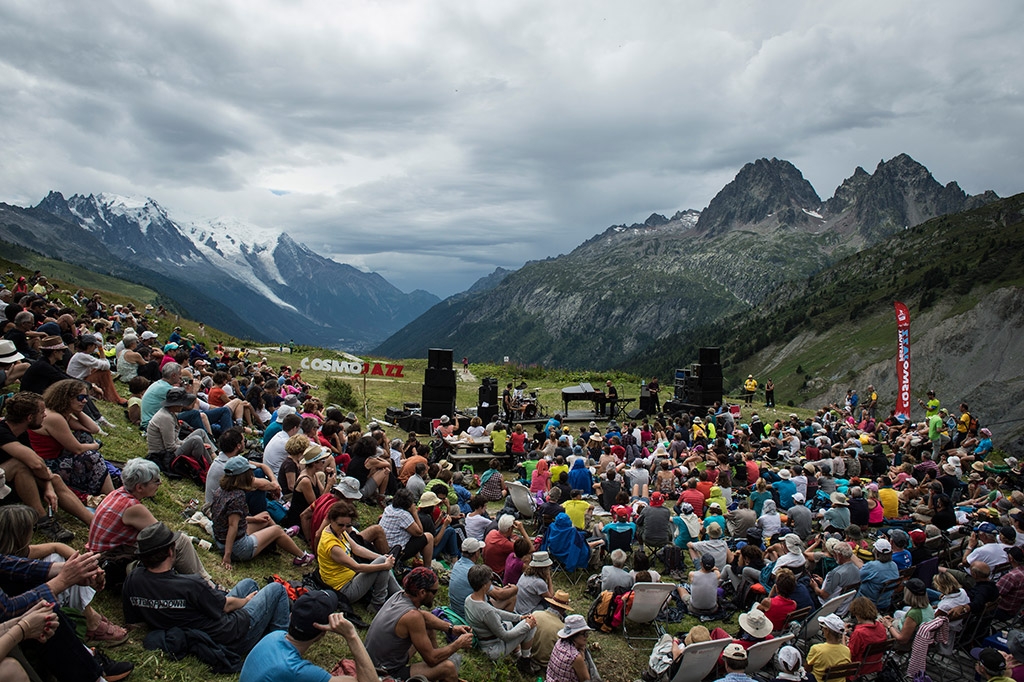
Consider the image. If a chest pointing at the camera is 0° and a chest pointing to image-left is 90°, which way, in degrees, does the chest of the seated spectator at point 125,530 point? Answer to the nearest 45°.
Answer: approximately 225°

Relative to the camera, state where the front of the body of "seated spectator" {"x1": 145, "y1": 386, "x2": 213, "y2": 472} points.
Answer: to the viewer's right

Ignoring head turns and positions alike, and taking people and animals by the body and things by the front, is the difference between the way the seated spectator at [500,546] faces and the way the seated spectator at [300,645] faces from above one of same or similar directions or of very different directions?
same or similar directions

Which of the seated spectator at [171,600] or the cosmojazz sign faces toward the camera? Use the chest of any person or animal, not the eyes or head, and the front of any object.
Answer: the cosmojazz sign

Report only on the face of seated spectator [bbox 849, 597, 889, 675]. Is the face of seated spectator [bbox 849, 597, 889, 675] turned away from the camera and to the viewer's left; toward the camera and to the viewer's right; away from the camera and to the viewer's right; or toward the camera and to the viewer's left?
away from the camera and to the viewer's left

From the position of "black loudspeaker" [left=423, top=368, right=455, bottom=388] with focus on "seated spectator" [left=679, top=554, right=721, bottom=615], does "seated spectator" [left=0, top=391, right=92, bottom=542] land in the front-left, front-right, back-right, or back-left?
front-right

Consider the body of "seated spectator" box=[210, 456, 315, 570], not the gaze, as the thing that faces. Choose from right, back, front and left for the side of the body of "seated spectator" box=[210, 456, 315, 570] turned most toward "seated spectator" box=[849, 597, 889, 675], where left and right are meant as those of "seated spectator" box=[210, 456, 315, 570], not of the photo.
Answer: front

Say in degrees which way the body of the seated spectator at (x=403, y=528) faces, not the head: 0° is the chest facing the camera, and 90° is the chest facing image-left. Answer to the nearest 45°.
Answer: approximately 225°

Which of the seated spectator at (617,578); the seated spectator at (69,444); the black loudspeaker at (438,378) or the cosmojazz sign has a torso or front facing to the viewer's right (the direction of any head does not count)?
the seated spectator at (69,444)

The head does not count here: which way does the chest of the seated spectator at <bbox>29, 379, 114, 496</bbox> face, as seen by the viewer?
to the viewer's right

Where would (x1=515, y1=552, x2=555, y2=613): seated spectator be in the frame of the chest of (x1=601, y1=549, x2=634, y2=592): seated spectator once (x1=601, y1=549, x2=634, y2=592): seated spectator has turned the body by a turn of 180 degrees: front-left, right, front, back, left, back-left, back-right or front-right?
front-right

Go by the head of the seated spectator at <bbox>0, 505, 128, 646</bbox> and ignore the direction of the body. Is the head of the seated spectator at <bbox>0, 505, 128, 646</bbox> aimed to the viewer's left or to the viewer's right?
to the viewer's right

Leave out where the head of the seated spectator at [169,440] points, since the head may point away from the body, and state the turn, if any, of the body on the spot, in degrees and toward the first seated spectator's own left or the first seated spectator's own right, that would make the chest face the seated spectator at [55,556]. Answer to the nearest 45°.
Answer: approximately 90° to the first seated spectator's own right

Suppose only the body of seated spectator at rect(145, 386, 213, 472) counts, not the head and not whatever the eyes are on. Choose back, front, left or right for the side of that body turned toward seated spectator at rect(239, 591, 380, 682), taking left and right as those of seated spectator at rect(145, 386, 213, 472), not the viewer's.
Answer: right

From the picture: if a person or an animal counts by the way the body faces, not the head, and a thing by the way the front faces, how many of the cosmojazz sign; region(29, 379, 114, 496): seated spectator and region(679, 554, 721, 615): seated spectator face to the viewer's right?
1
